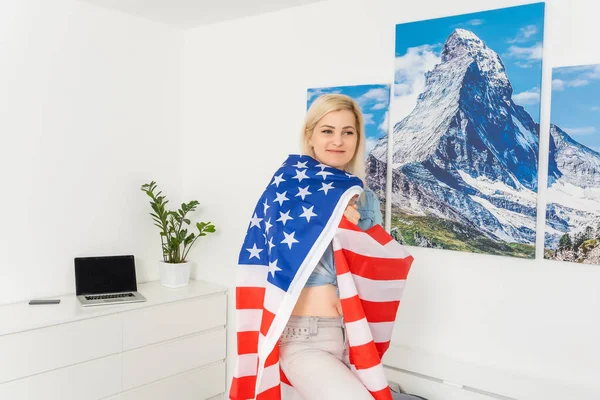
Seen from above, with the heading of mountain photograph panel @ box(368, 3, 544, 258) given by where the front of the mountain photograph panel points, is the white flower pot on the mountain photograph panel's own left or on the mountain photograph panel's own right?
on the mountain photograph panel's own right

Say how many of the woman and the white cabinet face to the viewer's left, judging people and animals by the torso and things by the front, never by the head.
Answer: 0

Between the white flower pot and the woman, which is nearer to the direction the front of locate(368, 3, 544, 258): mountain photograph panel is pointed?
the woman

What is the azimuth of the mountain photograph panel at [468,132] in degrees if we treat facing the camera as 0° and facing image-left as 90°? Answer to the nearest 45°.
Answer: approximately 45°

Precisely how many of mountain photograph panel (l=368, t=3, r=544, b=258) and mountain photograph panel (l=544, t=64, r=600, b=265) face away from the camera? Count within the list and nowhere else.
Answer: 0

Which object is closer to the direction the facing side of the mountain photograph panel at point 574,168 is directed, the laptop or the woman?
the woman

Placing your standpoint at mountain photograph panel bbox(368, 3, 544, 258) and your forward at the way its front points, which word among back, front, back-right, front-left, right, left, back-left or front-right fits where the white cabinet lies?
front-right

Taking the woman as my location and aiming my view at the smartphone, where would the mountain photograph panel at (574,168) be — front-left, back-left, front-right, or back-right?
back-right

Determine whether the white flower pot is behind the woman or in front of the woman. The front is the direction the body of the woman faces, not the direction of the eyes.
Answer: behind

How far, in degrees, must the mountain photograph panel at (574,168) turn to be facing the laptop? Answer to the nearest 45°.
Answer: approximately 45° to its right
